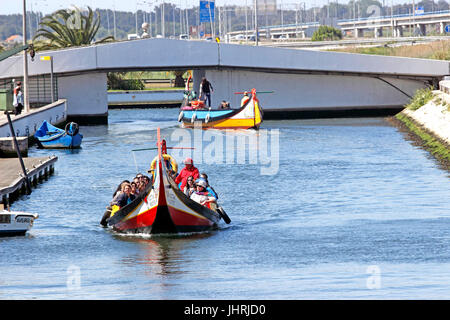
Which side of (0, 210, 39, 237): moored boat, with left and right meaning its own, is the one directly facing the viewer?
right

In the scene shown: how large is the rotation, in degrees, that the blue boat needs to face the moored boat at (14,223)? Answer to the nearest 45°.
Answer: approximately 90° to its left

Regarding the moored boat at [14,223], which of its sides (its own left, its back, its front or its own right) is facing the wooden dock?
left

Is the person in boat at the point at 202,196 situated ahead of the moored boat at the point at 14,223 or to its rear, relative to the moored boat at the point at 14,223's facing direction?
ahead

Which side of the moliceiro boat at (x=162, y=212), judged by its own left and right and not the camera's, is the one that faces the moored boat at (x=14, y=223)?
right

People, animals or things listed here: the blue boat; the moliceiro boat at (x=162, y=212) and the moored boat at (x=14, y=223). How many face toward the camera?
1

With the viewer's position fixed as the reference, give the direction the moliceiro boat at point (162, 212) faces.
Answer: facing the viewer

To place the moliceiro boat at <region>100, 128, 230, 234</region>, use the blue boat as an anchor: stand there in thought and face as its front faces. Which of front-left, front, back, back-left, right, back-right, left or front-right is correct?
front-right
